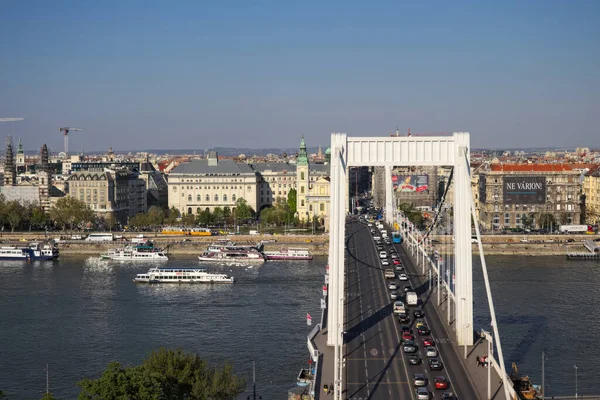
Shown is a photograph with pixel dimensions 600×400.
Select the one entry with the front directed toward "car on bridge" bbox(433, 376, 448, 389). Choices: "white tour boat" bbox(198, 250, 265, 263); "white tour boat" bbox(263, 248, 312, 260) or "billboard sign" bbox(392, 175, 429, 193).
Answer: the billboard sign

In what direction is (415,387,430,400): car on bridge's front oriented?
away from the camera

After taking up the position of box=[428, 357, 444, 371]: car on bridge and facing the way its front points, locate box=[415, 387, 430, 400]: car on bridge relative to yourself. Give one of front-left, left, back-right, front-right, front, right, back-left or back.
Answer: back

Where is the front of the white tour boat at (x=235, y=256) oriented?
to the viewer's left

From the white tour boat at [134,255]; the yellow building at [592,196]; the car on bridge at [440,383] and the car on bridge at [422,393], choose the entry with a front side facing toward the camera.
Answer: the yellow building

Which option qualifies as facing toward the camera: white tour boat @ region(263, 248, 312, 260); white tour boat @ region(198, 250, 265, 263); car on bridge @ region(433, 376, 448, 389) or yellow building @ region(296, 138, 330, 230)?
the yellow building

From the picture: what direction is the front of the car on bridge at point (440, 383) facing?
away from the camera

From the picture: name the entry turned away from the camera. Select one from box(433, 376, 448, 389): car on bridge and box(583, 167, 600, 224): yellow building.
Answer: the car on bridge

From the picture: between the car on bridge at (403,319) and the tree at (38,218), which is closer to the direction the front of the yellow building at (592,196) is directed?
the car on bridge

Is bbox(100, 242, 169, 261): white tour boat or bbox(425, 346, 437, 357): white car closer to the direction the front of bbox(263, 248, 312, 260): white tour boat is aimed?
the white tour boat

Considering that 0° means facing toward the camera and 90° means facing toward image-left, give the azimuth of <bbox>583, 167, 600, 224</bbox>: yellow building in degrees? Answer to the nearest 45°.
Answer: approximately 0°

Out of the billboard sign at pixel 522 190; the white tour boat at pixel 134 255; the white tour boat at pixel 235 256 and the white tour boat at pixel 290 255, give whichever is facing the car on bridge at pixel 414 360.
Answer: the billboard sign

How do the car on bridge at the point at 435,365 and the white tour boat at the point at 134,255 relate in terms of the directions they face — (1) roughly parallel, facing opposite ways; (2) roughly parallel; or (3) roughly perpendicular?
roughly perpendicular

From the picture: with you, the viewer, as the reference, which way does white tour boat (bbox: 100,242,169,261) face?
facing to the left of the viewer
